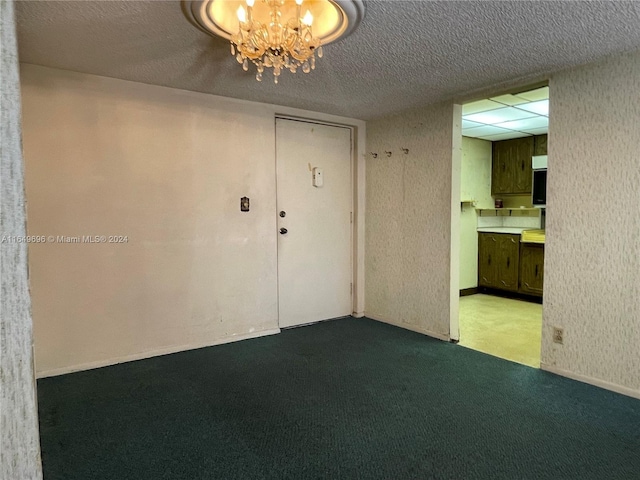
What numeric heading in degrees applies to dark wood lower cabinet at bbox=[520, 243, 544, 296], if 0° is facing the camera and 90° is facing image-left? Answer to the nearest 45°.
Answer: approximately 45°

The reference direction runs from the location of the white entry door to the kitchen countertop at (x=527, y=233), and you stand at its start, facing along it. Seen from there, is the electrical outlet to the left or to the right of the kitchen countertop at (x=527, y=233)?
right

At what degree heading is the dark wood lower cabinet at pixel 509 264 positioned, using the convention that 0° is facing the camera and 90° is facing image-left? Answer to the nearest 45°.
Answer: approximately 45°

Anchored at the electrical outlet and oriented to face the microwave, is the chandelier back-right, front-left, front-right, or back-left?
back-left

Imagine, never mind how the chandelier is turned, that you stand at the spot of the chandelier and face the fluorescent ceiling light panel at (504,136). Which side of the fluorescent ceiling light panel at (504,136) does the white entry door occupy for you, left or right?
left
